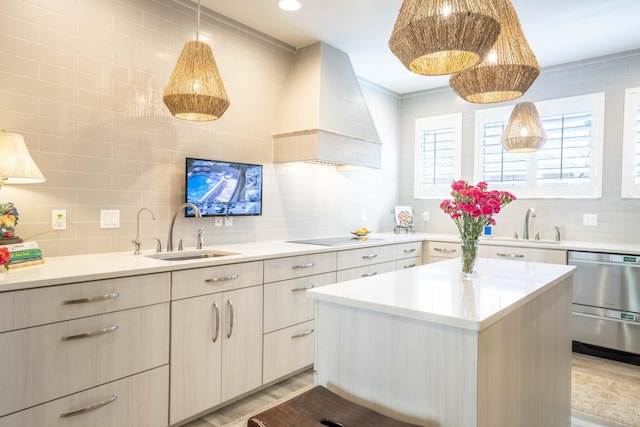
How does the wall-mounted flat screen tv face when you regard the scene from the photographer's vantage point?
facing the viewer and to the right of the viewer

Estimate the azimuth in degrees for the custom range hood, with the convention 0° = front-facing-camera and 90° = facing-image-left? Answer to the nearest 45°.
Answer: approximately 315°

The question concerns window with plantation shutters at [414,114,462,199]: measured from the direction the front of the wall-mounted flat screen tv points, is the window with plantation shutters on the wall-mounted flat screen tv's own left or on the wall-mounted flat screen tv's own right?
on the wall-mounted flat screen tv's own left

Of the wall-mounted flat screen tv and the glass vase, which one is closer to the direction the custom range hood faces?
the glass vase

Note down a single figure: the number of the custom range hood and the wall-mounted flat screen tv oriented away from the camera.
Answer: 0

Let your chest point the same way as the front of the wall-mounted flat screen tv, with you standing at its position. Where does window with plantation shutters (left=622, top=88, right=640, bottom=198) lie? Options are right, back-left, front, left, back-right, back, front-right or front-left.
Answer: front-left

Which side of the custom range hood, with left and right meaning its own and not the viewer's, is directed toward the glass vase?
front

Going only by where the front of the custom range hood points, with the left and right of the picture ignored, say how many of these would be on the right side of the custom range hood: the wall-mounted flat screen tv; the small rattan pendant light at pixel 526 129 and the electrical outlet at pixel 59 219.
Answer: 2

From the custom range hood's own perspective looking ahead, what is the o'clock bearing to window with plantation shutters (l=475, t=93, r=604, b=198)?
The window with plantation shutters is roughly at 10 o'clock from the custom range hood.

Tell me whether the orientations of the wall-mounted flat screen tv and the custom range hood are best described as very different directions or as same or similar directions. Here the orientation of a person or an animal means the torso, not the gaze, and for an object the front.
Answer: same or similar directions

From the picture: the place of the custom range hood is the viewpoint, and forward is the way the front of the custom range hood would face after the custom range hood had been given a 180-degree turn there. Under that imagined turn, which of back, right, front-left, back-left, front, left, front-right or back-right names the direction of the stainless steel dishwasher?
back-right

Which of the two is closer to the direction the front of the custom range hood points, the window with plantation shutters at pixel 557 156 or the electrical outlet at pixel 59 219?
the window with plantation shutters

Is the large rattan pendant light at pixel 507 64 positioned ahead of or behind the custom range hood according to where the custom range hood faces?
ahead

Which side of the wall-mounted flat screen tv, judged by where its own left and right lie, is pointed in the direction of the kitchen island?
front

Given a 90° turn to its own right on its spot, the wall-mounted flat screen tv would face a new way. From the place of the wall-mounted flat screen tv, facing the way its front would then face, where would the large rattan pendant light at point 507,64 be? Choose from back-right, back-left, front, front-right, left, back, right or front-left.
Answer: left

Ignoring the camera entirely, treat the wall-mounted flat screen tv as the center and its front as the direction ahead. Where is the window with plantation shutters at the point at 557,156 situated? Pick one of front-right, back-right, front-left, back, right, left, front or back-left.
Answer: front-left

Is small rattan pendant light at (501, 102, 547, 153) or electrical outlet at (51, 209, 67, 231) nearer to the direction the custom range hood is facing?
the small rattan pendant light

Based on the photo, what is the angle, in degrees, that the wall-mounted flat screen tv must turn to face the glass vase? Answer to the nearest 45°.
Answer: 0° — it already faces it

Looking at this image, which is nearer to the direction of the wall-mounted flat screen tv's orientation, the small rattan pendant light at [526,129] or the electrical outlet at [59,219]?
the small rattan pendant light

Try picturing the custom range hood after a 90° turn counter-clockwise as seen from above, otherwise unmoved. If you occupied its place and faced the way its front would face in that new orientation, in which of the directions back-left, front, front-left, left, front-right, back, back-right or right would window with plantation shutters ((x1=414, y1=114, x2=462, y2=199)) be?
front
